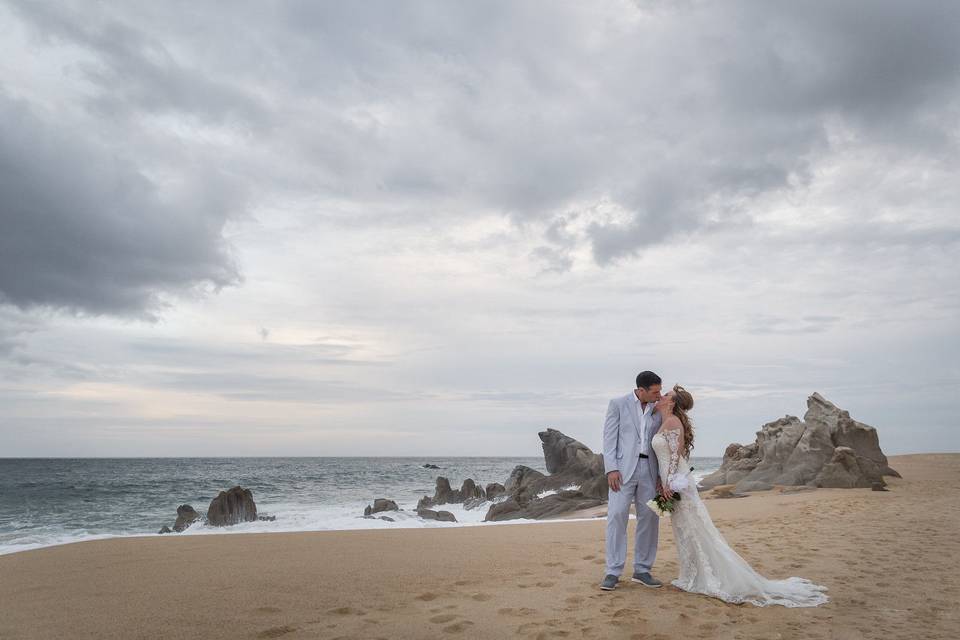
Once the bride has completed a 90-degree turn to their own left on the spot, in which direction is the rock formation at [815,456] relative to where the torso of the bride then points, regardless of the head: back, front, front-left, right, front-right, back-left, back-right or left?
back

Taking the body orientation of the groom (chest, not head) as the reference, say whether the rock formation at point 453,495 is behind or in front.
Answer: behind

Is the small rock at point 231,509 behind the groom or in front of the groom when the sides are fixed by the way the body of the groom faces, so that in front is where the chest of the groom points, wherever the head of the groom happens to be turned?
behind

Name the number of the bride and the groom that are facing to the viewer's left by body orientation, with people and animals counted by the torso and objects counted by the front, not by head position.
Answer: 1

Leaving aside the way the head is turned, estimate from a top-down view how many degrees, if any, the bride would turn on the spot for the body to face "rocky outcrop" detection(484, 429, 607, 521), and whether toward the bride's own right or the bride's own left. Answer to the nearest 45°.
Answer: approximately 90° to the bride's own right

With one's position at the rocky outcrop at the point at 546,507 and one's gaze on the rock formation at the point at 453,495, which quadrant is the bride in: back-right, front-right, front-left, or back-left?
back-left

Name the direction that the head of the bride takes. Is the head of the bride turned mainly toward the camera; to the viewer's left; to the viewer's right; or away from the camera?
to the viewer's left

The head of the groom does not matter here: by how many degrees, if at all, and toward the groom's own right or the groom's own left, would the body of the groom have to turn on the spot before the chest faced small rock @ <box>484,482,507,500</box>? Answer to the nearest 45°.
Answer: approximately 135° to the groom's own left

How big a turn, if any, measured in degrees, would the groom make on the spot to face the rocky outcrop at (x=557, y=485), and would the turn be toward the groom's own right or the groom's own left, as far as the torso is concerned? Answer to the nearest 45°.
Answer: approximately 135° to the groom's own left

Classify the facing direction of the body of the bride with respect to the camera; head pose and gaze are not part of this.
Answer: to the viewer's left

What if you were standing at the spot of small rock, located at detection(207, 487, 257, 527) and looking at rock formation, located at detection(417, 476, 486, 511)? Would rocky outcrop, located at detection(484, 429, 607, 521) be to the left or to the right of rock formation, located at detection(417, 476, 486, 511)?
right

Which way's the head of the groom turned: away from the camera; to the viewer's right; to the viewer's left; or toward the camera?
to the viewer's right

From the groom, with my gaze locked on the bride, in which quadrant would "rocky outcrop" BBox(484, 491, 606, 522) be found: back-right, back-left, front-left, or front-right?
back-left
